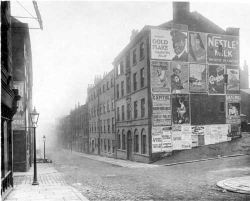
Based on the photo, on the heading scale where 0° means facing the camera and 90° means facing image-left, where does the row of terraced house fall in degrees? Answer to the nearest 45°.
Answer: approximately 45°

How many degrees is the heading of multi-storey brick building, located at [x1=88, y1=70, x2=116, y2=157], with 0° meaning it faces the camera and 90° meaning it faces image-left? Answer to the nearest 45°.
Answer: approximately 45°
